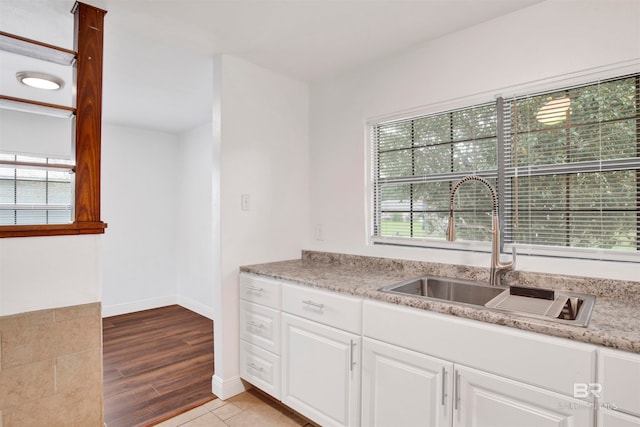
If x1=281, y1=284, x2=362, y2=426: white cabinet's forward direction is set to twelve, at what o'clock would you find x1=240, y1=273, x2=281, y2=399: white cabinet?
x1=240, y1=273, x2=281, y2=399: white cabinet is roughly at 3 o'clock from x1=281, y1=284, x2=362, y2=426: white cabinet.

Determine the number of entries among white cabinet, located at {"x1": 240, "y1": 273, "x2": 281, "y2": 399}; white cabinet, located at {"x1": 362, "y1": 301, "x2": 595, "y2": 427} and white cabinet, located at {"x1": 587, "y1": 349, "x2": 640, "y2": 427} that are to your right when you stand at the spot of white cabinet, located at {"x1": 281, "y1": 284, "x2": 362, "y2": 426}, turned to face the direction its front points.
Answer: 1

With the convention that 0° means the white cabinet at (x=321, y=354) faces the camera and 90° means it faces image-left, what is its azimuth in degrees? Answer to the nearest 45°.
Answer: approximately 45°

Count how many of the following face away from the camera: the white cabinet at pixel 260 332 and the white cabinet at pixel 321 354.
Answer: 0

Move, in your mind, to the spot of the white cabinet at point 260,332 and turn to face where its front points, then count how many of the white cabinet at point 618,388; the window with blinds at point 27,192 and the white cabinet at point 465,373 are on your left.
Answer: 2

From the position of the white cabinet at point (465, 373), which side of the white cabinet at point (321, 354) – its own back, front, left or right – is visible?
left

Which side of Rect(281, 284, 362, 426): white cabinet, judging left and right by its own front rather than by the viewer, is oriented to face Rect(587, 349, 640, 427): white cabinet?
left

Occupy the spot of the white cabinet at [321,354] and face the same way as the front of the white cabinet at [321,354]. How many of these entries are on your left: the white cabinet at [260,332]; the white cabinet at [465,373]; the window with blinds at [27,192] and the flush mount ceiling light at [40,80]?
1

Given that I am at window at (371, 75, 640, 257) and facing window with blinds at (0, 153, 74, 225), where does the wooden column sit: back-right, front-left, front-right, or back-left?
front-left

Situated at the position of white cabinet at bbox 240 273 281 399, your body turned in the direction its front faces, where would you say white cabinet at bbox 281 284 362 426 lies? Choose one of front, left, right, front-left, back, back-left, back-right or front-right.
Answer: left

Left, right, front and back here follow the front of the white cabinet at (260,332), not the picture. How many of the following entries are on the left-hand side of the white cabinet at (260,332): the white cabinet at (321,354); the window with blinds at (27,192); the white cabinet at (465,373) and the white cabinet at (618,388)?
3

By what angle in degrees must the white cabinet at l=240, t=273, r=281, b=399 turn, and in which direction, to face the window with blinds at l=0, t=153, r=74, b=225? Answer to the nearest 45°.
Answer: approximately 90° to its right

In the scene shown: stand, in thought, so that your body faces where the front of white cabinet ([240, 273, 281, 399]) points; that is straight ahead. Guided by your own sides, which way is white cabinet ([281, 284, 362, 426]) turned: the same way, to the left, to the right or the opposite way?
the same way
